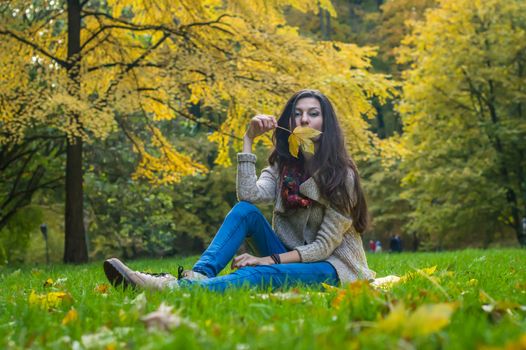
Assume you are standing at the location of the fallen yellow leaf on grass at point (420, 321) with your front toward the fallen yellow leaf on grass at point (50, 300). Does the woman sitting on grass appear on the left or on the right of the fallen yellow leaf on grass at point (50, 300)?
right

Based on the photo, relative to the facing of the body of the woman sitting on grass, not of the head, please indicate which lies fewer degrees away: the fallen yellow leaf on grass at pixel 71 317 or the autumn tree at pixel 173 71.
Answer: the fallen yellow leaf on grass

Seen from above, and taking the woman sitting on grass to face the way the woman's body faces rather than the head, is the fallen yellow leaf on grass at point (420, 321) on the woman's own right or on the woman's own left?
on the woman's own left

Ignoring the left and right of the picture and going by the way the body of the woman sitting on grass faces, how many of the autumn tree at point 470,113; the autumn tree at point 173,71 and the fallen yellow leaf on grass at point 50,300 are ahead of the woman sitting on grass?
1

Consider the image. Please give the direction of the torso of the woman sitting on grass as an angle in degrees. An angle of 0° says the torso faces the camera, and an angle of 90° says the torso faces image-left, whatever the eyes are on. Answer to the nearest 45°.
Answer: approximately 45°

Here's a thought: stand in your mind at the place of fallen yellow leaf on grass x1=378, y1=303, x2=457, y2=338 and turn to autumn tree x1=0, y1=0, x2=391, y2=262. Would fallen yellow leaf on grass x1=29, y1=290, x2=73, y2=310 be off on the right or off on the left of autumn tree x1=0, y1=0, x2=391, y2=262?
left

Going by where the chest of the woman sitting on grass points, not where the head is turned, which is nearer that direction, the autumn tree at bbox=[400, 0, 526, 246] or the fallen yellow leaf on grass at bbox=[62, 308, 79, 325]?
the fallen yellow leaf on grass

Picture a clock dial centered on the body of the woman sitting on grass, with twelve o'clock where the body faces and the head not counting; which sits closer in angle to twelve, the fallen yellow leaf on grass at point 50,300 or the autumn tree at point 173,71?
the fallen yellow leaf on grass

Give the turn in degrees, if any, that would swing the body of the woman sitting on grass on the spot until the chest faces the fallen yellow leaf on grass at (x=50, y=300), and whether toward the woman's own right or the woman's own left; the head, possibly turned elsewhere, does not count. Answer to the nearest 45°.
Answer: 0° — they already face it

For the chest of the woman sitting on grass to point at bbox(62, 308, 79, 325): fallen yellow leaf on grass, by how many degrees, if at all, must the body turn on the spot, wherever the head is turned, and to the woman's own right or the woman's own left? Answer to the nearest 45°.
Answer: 0° — they already face it

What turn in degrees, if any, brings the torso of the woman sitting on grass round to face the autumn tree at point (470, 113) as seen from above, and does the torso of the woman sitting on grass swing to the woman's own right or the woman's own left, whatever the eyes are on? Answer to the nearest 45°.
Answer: approximately 180°
